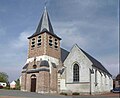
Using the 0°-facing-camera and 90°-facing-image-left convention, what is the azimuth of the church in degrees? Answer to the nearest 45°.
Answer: approximately 45°
